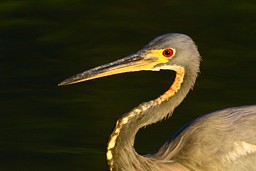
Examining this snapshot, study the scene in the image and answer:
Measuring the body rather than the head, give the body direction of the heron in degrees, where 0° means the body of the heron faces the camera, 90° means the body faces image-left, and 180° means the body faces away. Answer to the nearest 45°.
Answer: approximately 90°
